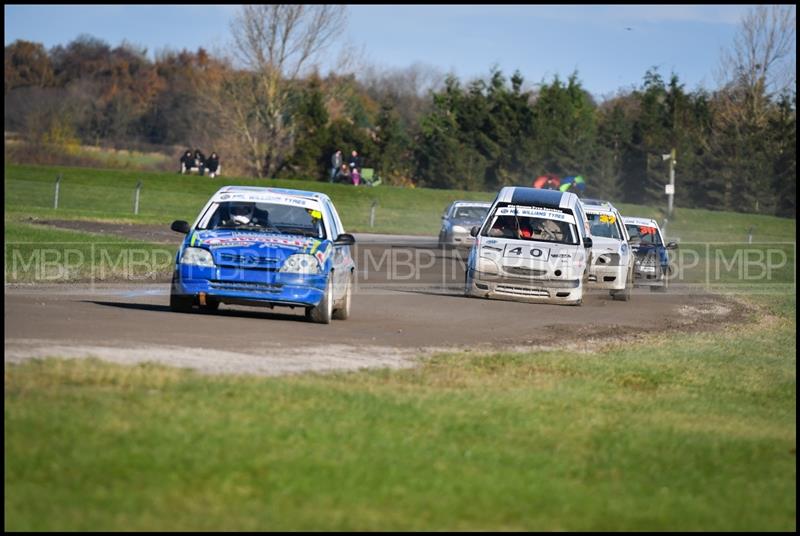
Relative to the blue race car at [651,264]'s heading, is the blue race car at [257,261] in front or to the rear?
in front

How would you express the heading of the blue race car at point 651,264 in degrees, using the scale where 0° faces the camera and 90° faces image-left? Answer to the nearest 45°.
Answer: approximately 0°

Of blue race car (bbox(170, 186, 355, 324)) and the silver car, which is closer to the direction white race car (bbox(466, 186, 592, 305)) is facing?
the blue race car

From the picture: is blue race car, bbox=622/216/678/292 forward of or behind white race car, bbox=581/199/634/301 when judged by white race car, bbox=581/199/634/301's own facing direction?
behind

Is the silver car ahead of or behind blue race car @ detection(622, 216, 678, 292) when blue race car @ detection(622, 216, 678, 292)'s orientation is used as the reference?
behind

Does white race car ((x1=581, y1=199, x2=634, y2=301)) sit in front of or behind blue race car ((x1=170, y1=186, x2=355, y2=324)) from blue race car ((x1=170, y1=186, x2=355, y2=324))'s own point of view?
behind

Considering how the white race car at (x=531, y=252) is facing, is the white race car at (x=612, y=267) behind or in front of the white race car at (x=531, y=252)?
behind

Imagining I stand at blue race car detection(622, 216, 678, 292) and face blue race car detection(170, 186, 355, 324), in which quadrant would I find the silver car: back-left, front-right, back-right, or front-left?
back-right

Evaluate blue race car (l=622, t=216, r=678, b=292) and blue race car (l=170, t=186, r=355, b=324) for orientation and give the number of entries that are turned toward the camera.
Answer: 2
